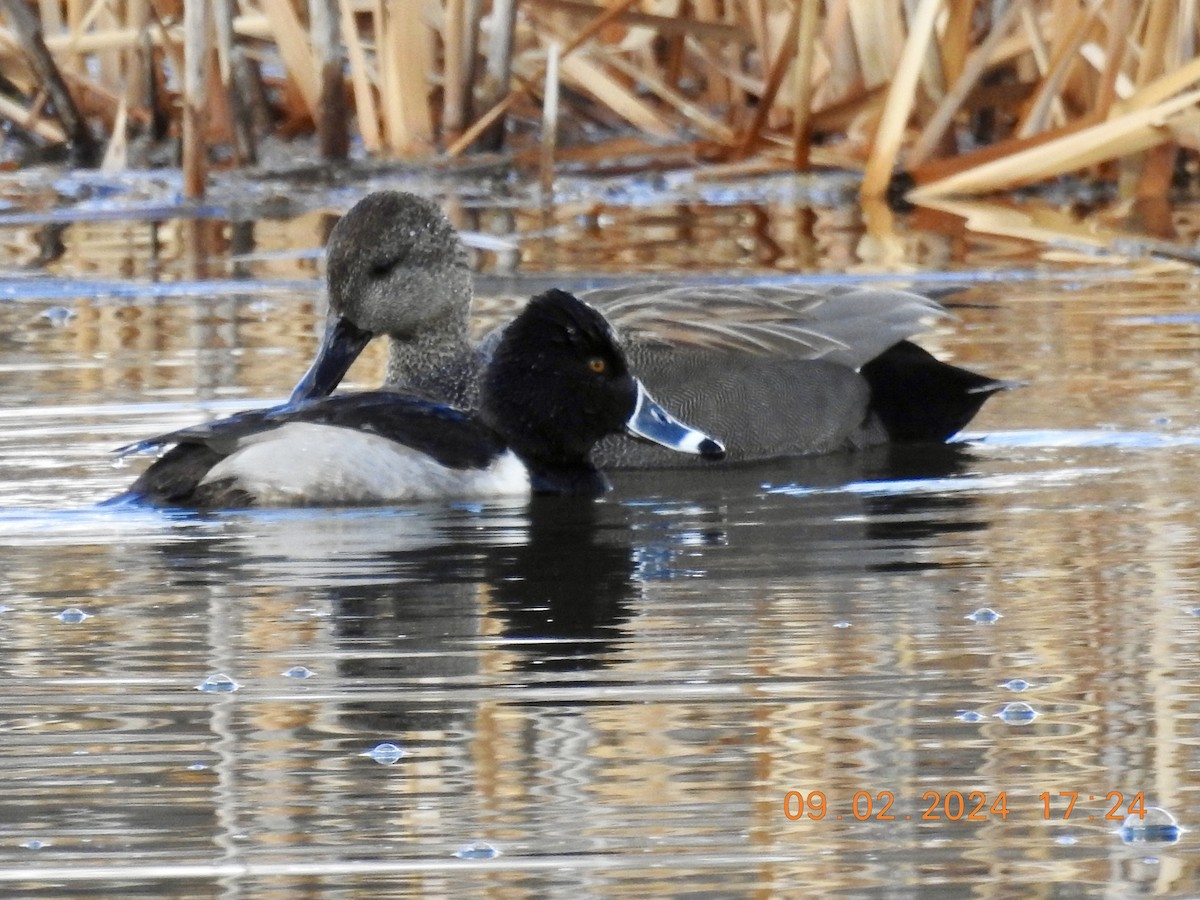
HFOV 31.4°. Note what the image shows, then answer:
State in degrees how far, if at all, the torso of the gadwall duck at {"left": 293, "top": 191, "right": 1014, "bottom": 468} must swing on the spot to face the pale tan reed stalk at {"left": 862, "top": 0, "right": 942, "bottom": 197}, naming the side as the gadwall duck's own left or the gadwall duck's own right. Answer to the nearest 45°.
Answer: approximately 90° to the gadwall duck's own right

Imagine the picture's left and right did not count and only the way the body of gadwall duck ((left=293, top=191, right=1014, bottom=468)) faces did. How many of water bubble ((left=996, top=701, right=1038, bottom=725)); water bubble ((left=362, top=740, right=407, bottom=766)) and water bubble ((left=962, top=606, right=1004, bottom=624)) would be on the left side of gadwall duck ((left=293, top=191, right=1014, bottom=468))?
3

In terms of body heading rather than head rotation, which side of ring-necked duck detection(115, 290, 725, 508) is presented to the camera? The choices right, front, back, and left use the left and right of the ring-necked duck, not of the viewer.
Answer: right

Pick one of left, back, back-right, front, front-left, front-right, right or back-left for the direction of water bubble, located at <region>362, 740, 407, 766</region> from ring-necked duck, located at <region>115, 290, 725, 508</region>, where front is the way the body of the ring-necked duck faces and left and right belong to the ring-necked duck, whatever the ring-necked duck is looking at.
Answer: right

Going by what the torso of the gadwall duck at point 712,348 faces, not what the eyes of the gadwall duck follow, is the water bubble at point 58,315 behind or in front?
in front

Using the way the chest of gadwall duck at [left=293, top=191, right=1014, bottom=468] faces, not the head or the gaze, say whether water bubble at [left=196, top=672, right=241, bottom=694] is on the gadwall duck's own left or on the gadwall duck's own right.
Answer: on the gadwall duck's own left

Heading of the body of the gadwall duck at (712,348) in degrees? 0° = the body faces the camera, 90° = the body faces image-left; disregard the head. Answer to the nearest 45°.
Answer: approximately 90°

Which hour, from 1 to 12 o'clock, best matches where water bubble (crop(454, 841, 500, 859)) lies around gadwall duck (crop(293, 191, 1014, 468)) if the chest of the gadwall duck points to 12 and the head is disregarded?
The water bubble is roughly at 9 o'clock from the gadwall duck.

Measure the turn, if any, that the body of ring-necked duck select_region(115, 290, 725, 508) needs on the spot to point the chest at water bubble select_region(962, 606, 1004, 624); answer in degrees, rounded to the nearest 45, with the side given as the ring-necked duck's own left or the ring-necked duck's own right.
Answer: approximately 45° to the ring-necked duck's own right

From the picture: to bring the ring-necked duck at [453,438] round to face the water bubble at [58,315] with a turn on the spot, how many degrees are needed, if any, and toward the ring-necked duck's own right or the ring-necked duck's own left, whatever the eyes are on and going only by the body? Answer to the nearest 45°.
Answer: approximately 135° to the ring-necked duck's own left

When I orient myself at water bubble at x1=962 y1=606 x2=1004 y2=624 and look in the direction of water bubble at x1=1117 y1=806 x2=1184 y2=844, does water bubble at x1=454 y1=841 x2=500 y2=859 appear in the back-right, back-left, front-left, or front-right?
front-right

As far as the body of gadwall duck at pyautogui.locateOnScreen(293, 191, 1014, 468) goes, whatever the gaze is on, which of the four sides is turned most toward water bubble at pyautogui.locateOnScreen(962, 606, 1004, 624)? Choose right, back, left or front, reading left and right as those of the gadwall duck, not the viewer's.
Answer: left

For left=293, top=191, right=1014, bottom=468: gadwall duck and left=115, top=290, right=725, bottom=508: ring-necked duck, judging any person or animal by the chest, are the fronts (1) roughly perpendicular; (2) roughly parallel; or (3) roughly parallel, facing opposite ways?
roughly parallel, facing opposite ways

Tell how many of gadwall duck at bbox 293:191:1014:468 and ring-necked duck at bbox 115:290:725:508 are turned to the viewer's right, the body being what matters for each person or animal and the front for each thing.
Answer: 1

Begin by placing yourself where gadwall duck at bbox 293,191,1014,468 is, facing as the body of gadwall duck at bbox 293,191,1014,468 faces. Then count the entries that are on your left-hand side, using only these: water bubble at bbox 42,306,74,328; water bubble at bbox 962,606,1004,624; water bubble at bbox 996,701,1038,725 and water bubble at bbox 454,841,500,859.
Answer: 3

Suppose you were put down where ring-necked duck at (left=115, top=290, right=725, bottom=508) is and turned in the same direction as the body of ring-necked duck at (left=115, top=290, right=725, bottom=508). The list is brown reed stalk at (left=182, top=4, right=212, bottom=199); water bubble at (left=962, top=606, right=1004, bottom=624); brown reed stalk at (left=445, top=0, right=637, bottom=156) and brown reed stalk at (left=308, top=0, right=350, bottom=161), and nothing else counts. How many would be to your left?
3

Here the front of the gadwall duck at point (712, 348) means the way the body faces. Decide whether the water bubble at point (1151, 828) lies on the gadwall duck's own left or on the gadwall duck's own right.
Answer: on the gadwall duck's own left
